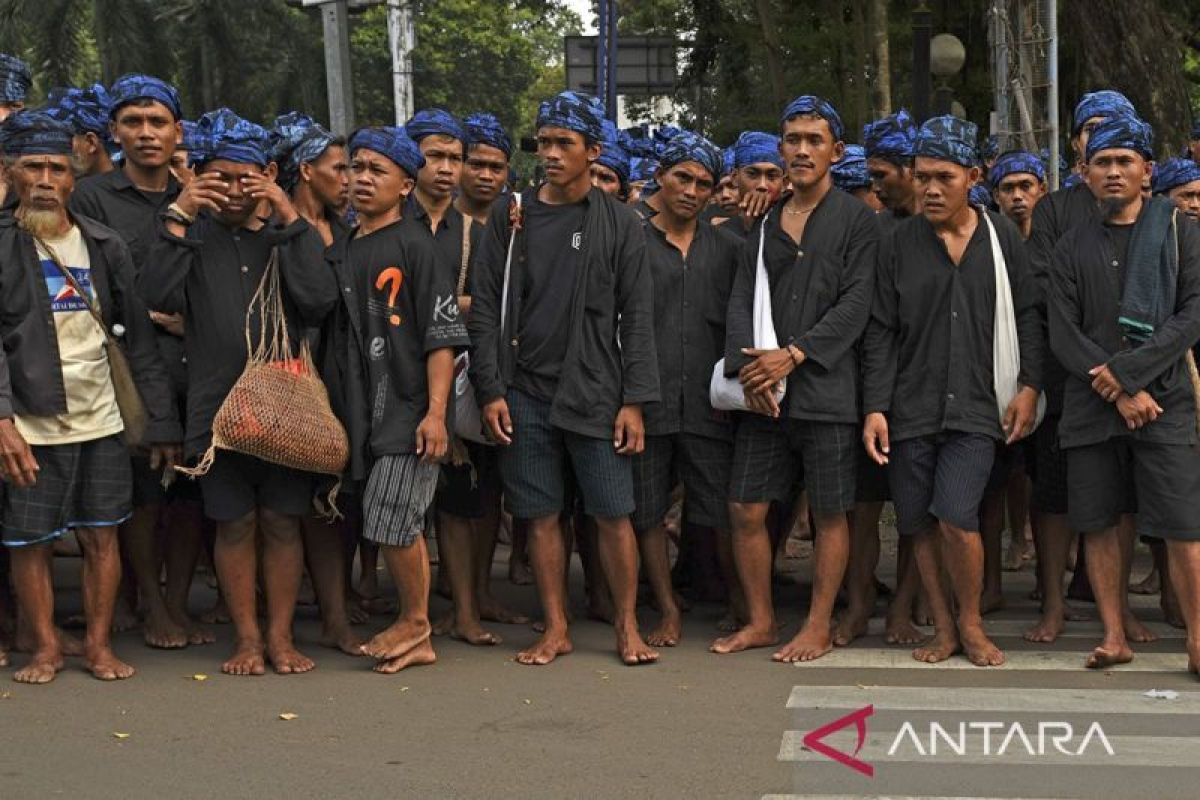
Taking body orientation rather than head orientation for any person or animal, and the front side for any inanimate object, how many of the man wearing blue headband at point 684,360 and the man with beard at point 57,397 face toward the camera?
2

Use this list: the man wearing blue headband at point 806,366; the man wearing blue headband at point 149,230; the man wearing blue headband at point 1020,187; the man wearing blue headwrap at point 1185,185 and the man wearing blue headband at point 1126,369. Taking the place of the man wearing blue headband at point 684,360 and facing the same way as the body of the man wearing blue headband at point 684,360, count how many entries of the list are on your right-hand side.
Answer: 1

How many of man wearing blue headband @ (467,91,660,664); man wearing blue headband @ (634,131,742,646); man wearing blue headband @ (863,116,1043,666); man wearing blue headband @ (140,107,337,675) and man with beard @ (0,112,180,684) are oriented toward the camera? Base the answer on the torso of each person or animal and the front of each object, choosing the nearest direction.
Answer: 5

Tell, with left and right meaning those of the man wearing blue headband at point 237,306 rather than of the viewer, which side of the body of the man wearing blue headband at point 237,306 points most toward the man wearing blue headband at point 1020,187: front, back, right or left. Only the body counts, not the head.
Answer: left

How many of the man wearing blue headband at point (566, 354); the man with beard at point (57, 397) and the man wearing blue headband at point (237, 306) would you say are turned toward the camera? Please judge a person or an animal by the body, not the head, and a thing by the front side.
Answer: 3

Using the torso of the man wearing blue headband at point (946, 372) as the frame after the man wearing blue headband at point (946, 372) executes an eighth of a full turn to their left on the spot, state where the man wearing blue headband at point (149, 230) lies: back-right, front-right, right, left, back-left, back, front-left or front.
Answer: back-right

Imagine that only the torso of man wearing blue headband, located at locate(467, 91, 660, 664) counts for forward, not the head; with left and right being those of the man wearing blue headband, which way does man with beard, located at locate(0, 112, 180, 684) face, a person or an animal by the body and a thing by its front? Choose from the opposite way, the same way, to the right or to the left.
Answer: the same way

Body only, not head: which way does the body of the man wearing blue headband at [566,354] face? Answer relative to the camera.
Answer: toward the camera

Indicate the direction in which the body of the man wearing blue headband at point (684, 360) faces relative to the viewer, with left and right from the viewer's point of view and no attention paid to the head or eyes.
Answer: facing the viewer

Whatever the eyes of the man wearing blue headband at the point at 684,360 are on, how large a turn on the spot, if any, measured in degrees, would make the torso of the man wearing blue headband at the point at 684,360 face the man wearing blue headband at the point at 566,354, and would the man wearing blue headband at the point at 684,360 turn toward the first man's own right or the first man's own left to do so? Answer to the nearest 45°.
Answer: approximately 45° to the first man's own right

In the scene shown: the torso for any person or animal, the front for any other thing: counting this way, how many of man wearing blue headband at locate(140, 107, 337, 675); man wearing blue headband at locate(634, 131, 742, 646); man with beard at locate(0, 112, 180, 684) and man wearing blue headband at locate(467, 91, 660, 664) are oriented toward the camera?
4

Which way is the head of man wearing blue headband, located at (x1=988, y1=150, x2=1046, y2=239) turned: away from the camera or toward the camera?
toward the camera

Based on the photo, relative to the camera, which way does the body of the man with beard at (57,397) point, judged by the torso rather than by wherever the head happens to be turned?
toward the camera

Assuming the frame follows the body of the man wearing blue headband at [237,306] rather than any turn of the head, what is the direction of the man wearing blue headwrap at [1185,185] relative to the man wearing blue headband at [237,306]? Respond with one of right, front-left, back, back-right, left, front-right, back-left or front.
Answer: left
